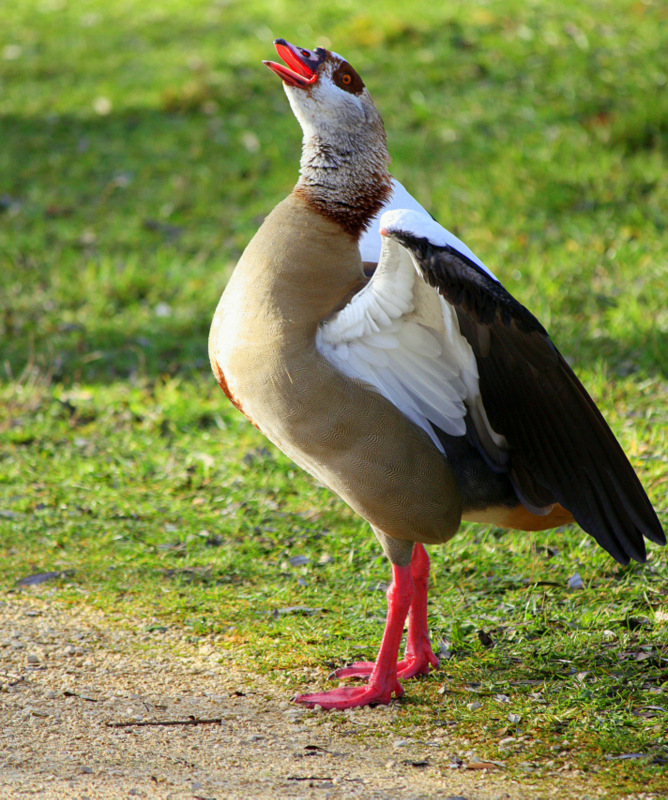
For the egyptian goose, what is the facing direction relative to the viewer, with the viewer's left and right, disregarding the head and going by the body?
facing to the left of the viewer
